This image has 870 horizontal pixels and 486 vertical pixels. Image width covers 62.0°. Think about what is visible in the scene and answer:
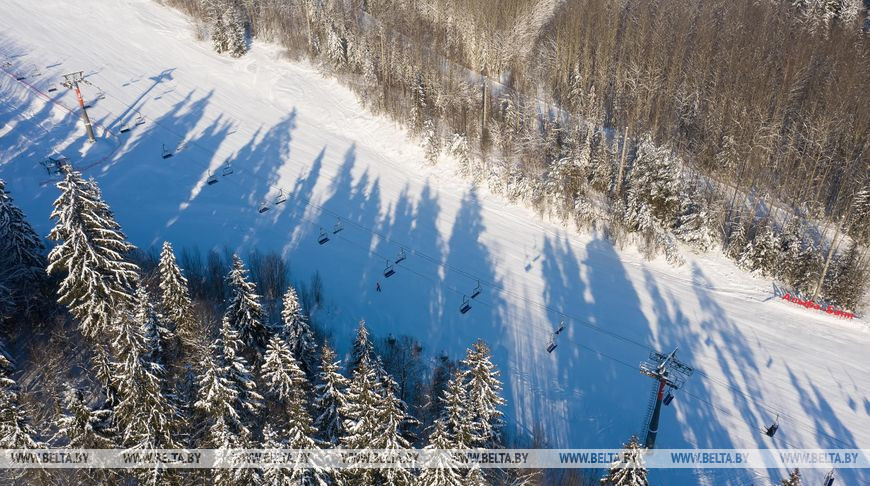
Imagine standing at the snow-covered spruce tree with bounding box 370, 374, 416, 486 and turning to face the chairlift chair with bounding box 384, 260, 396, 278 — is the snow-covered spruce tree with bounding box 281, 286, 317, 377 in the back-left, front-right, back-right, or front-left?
front-left

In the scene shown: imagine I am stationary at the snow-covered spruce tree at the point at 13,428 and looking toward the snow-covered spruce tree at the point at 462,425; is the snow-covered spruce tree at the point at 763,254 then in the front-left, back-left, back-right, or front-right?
front-left

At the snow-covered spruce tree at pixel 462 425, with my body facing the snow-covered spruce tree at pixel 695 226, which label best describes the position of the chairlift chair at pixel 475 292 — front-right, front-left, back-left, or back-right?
front-left
